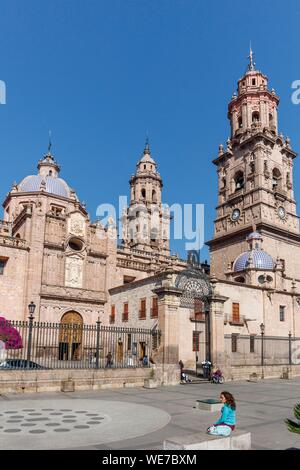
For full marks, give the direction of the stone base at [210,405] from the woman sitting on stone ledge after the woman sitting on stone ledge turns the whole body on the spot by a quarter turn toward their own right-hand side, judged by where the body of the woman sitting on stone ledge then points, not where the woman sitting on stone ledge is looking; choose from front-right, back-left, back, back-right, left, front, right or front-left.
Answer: front

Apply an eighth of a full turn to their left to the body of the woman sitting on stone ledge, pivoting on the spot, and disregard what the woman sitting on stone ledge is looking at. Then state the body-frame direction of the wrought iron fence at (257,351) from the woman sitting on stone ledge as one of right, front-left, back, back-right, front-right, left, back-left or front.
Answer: back-right

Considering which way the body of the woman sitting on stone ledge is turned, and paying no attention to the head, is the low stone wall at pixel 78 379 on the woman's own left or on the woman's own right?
on the woman's own right

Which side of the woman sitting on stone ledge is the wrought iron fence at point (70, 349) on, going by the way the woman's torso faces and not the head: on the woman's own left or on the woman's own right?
on the woman's own right

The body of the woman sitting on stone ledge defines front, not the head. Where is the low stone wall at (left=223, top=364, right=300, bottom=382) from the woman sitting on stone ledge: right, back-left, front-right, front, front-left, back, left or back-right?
right

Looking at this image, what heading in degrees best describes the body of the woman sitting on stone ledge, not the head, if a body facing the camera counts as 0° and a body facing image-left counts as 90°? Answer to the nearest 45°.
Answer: approximately 90°

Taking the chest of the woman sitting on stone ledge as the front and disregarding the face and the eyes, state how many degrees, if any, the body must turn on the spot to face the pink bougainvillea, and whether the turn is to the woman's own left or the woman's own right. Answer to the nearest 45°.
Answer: approximately 45° to the woman's own right
